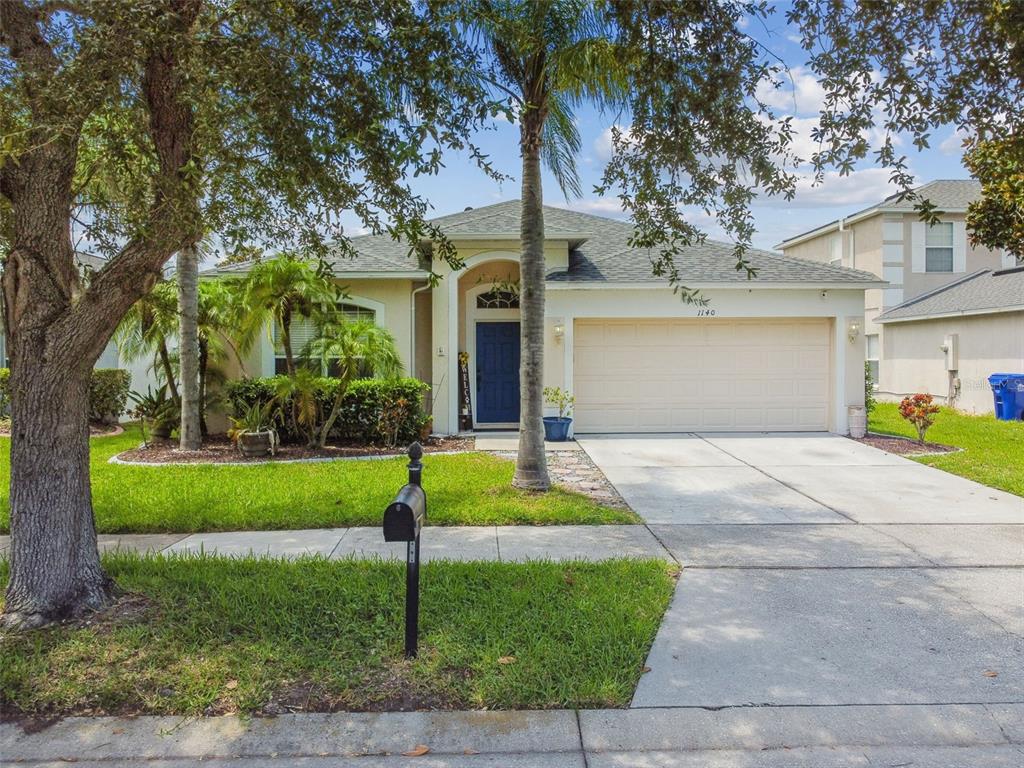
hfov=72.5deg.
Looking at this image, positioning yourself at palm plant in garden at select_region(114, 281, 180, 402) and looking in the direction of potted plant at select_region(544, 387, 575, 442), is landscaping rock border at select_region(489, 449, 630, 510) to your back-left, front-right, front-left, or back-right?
front-right

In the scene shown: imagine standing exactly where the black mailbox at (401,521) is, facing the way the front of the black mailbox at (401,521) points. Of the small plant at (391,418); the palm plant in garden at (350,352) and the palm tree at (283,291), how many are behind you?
3

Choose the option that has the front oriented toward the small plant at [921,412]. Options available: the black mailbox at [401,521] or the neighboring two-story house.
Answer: the neighboring two-story house

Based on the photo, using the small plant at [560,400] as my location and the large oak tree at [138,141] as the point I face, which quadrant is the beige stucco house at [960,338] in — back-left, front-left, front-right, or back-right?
back-left

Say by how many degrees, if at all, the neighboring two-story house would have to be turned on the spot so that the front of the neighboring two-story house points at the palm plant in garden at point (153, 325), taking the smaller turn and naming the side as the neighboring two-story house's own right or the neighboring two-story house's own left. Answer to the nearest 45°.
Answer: approximately 45° to the neighboring two-story house's own right

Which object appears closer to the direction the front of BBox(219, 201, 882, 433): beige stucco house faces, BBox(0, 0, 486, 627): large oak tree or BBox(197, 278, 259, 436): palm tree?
the large oak tree

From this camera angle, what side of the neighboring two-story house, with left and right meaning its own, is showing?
front

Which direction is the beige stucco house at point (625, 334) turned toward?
toward the camera

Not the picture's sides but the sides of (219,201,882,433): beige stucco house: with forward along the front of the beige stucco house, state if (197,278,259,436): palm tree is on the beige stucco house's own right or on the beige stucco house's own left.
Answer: on the beige stucco house's own right

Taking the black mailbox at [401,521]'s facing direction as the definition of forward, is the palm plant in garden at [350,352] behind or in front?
behind

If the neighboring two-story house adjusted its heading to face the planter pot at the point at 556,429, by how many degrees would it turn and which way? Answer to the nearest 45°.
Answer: approximately 45° to its right

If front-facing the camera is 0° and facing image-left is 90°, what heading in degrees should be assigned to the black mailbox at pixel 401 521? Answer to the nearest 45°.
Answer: approximately 0°

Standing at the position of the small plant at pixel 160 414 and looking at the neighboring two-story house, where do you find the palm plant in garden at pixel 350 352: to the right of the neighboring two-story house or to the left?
right

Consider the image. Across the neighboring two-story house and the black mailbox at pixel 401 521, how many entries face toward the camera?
2

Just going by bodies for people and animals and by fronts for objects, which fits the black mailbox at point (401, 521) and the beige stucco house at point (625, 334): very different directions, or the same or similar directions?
same or similar directions

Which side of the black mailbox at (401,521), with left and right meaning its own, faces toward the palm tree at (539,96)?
back

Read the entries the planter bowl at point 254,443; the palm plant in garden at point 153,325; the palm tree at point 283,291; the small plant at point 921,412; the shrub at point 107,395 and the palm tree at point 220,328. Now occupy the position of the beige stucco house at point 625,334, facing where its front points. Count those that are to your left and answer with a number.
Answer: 1

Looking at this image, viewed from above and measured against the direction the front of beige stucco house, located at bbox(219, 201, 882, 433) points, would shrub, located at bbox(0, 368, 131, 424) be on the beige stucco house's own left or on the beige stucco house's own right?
on the beige stucco house's own right
